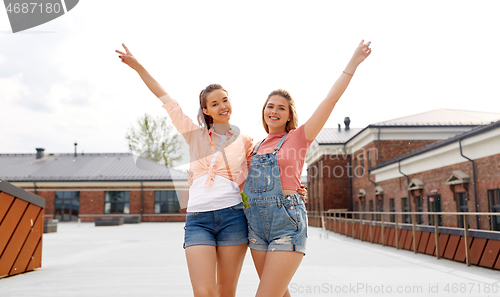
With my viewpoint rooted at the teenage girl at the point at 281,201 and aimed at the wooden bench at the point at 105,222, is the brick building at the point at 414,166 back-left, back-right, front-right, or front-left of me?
front-right

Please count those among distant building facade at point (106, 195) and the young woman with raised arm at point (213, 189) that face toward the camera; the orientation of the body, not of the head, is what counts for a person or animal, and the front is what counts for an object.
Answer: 2

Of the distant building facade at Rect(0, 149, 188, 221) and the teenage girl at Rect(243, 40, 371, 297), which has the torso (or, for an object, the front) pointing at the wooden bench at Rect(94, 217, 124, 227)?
the distant building facade

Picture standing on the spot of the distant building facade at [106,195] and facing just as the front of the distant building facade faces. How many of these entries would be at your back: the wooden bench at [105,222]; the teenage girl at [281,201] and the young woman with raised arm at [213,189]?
0

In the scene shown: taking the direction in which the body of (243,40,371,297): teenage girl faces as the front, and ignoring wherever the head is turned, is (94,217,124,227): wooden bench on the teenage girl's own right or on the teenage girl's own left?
on the teenage girl's own right

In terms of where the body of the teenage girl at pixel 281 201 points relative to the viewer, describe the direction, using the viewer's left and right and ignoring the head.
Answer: facing the viewer and to the left of the viewer

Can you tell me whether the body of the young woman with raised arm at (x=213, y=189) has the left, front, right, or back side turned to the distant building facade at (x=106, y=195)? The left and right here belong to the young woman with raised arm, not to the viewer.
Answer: back

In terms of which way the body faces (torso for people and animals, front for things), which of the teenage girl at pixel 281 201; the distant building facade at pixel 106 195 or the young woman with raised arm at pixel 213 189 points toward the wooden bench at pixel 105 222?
the distant building facade

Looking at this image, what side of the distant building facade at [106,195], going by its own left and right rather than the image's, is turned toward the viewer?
front

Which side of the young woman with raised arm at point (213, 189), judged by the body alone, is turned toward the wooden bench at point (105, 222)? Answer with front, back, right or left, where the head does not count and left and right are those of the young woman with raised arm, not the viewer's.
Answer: back

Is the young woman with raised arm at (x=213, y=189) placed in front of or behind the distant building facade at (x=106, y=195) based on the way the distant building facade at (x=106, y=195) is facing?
in front

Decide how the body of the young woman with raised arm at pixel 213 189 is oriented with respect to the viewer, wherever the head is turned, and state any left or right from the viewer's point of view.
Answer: facing the viewer

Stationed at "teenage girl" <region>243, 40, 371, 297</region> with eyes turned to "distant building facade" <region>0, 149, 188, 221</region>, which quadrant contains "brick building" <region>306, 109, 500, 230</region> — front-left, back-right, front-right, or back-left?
front-right

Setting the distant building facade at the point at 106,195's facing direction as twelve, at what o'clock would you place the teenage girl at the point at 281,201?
The teenage girl is roughly at 12 o'clock from the distant building facade.

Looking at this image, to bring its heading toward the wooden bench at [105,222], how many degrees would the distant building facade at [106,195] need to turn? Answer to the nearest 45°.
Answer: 0° — it already faces it

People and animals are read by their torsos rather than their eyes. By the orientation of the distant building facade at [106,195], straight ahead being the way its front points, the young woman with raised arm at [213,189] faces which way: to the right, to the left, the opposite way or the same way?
the same way

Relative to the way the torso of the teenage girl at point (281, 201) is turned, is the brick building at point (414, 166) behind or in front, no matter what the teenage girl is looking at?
behind
